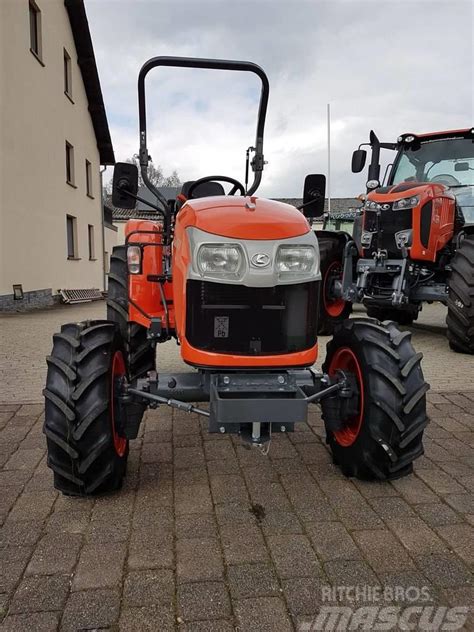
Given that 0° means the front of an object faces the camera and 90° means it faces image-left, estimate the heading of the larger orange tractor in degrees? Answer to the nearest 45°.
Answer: approximately 45°

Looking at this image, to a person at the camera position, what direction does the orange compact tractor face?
facing the viewer

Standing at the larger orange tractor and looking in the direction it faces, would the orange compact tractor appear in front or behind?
in front

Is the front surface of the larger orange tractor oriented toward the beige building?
no

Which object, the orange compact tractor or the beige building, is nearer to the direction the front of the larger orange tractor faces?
the orange compact tractor

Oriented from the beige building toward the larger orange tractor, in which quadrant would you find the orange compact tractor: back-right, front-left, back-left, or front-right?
front-right

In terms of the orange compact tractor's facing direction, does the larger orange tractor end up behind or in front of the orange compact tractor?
behind

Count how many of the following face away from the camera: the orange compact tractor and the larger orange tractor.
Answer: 0
